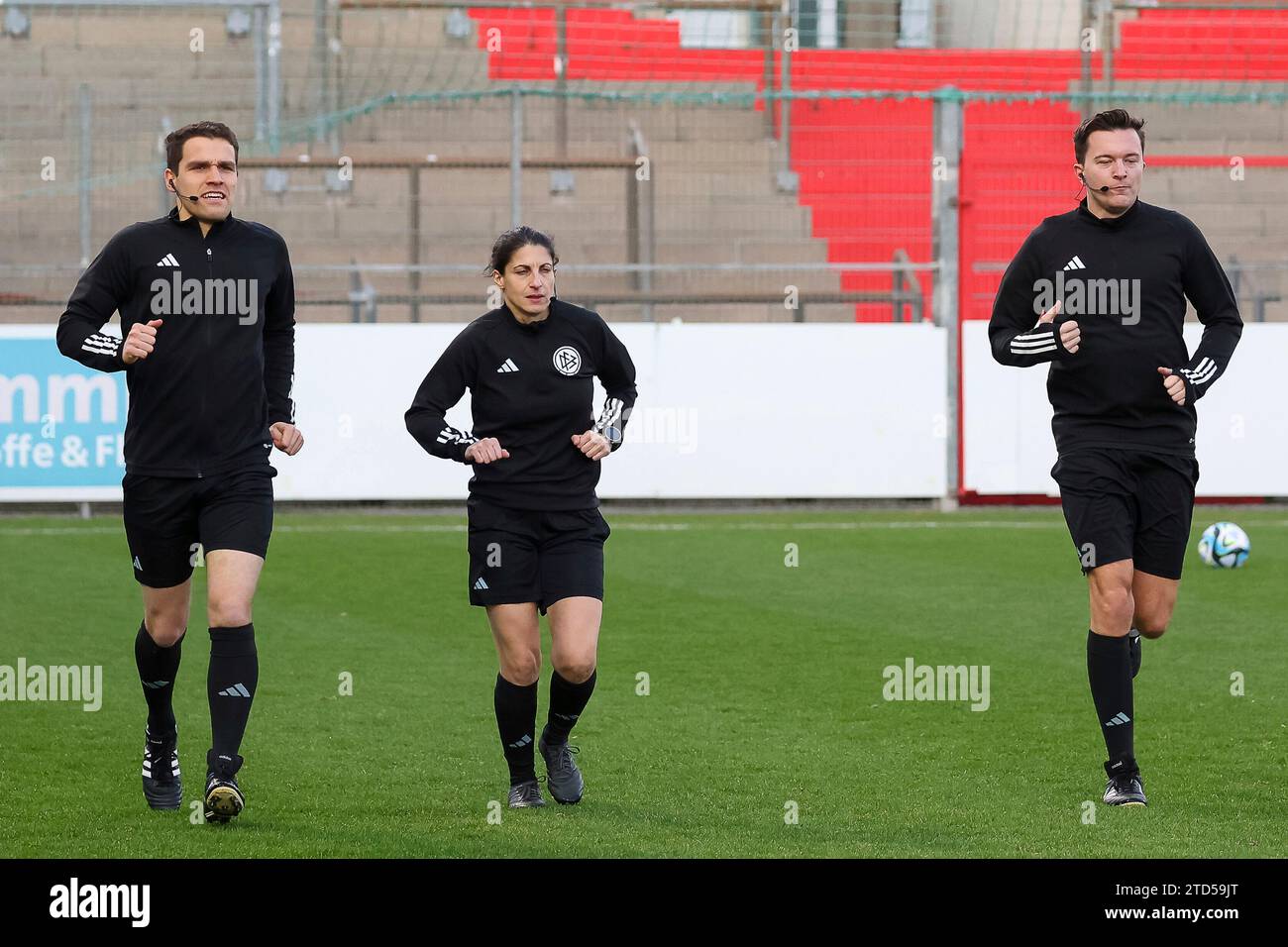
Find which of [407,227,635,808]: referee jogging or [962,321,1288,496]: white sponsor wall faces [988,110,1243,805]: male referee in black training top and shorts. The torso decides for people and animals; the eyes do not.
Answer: the white sponsor wall

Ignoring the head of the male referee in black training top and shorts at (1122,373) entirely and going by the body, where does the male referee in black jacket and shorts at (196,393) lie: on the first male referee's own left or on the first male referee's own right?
on the first male referee's own right

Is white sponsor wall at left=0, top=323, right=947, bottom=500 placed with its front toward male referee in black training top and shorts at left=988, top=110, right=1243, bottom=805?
yes

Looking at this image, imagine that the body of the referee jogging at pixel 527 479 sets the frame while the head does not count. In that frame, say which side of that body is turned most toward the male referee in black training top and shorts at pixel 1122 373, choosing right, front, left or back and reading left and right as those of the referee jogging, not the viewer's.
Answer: left

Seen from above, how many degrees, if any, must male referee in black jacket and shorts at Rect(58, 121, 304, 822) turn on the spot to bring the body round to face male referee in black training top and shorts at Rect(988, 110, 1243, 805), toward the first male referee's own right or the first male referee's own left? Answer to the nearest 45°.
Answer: approximately 90° to the first male referee's own left

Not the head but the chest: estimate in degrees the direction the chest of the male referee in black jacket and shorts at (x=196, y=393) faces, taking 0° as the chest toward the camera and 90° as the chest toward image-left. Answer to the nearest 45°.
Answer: approximately 0°

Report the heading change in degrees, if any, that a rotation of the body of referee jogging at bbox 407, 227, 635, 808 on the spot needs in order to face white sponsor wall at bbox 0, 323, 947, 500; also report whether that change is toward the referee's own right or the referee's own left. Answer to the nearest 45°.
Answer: approximately 180°

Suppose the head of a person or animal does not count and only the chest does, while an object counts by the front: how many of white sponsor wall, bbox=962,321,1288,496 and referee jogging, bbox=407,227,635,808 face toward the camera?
2
